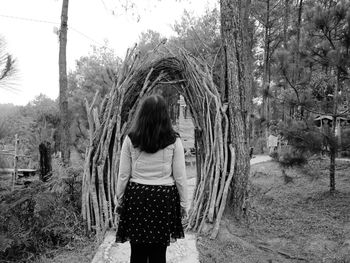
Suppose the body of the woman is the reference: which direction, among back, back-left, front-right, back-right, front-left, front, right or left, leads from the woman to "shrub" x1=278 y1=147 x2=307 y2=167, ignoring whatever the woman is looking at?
front-right

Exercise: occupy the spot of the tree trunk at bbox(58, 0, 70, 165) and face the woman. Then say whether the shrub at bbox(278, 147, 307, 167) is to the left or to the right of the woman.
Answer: left

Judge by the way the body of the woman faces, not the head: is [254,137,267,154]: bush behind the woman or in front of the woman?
in front

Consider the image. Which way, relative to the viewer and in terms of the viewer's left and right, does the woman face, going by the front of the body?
facing away from the viewer

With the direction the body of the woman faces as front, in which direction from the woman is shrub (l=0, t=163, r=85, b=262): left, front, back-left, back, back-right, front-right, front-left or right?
front-left

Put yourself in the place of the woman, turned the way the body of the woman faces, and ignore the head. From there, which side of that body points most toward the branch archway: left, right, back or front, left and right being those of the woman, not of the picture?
front

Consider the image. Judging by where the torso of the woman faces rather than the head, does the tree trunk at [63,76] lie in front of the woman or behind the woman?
in front

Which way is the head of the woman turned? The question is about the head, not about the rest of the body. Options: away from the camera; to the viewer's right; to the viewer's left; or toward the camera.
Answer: away from the camera
